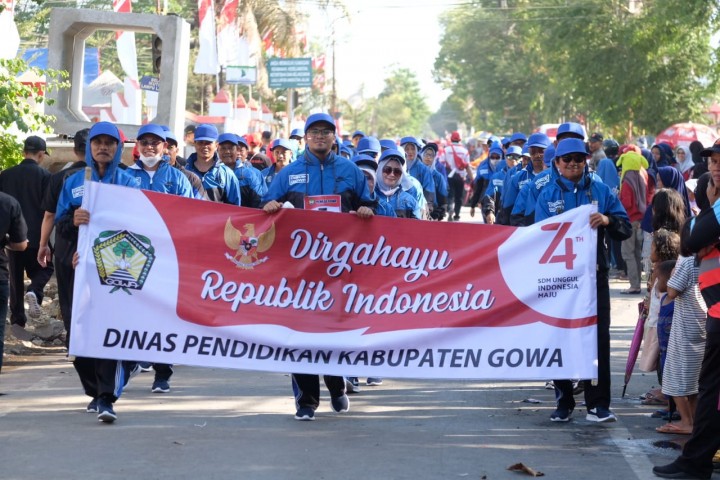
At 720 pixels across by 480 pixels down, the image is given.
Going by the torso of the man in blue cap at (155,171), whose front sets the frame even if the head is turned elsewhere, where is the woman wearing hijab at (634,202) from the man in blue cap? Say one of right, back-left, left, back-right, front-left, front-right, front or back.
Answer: back-left

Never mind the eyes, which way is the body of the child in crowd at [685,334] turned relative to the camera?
to the viewer's left

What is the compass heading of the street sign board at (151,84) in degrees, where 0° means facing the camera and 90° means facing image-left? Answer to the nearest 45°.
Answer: approximately 0°

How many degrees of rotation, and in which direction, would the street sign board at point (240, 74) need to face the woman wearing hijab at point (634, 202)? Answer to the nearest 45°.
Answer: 0° — it already faces them

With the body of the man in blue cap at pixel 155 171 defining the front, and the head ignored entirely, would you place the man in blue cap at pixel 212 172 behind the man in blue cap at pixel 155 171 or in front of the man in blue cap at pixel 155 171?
behind

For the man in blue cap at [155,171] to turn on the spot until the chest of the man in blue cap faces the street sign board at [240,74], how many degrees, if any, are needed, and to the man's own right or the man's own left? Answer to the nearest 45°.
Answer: approximately 180°

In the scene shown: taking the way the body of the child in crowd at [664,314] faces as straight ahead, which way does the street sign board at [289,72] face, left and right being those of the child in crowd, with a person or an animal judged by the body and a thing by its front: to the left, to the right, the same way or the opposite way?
to the left

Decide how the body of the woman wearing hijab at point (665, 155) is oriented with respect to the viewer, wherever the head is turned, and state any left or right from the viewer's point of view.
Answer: facing to the left of the viewer

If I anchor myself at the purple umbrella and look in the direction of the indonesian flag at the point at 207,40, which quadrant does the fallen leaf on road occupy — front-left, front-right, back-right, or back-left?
back-left

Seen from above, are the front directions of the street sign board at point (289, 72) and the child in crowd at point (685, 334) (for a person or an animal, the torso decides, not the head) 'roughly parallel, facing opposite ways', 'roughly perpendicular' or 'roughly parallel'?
roughly perpendicular

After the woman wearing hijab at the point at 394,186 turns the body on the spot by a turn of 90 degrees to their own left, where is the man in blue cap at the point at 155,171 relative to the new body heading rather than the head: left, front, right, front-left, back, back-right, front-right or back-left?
back-right

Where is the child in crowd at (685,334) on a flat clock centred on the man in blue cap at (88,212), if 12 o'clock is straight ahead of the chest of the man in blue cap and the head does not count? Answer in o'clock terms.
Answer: The child in crowd is roughly at 10 o'clock from the man in blue cap.
